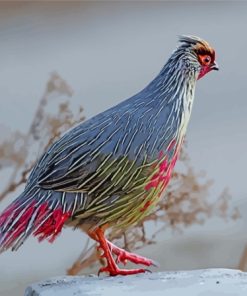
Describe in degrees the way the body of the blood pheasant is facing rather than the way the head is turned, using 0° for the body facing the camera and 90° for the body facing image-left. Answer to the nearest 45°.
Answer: approximately 270°
